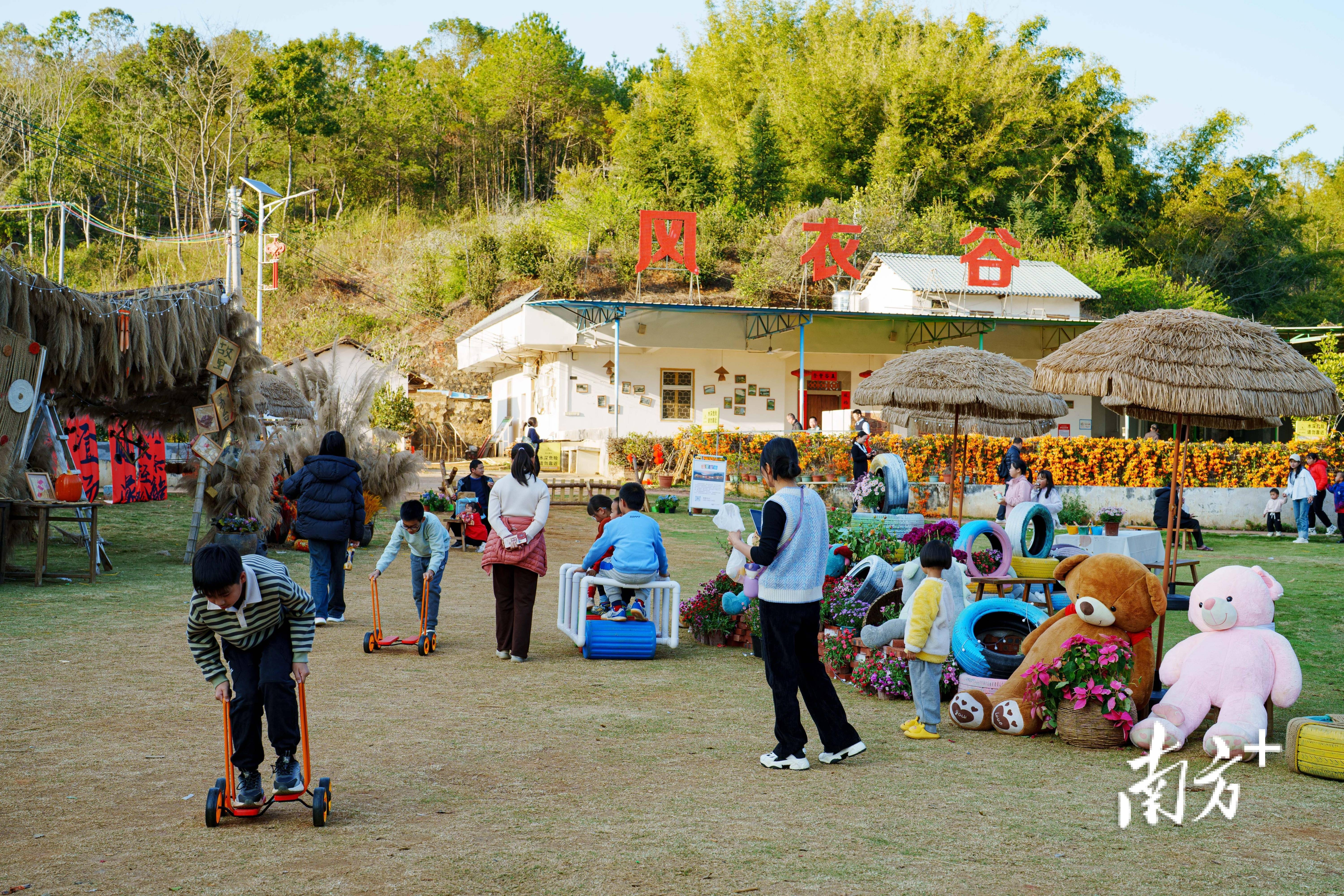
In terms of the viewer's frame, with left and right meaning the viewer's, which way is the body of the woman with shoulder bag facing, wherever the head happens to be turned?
facing away from the viewer and to the left of the viewer

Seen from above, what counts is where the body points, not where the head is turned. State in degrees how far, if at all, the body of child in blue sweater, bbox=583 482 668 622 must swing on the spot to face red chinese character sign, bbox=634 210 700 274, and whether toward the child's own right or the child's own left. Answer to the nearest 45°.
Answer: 0° — they already face it

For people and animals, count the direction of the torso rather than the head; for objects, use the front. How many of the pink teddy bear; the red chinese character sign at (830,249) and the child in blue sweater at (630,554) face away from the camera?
1

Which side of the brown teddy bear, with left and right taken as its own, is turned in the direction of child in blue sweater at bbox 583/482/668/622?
right

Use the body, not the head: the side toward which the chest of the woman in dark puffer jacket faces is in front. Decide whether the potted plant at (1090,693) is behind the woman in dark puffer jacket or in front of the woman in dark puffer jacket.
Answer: behind

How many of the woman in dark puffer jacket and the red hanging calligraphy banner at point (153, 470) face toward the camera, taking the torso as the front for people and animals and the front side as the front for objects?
1

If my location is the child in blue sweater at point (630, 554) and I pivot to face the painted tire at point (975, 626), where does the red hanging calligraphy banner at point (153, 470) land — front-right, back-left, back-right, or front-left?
back-left

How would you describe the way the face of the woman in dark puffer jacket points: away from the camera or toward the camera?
away from the camera

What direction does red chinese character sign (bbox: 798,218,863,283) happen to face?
toward the camera

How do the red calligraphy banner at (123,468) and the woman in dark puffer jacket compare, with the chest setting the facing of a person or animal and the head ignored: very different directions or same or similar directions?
very different directions

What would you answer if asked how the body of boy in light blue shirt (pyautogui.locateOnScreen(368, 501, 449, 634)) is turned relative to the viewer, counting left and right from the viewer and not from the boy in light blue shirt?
facing the viewer and to the left of the viewer

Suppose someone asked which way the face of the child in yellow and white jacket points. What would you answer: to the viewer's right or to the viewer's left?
to the viewer's left

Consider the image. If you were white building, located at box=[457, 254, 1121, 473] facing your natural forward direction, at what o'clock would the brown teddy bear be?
The brown teddy bear is roughly at 12 o'clock from the white building.

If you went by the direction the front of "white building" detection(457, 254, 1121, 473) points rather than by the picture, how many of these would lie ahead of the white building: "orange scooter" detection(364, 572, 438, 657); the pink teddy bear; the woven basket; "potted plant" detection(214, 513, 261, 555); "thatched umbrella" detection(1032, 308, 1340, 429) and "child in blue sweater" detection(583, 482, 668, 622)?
6

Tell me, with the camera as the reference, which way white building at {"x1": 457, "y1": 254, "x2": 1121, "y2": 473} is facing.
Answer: facing the viewer
